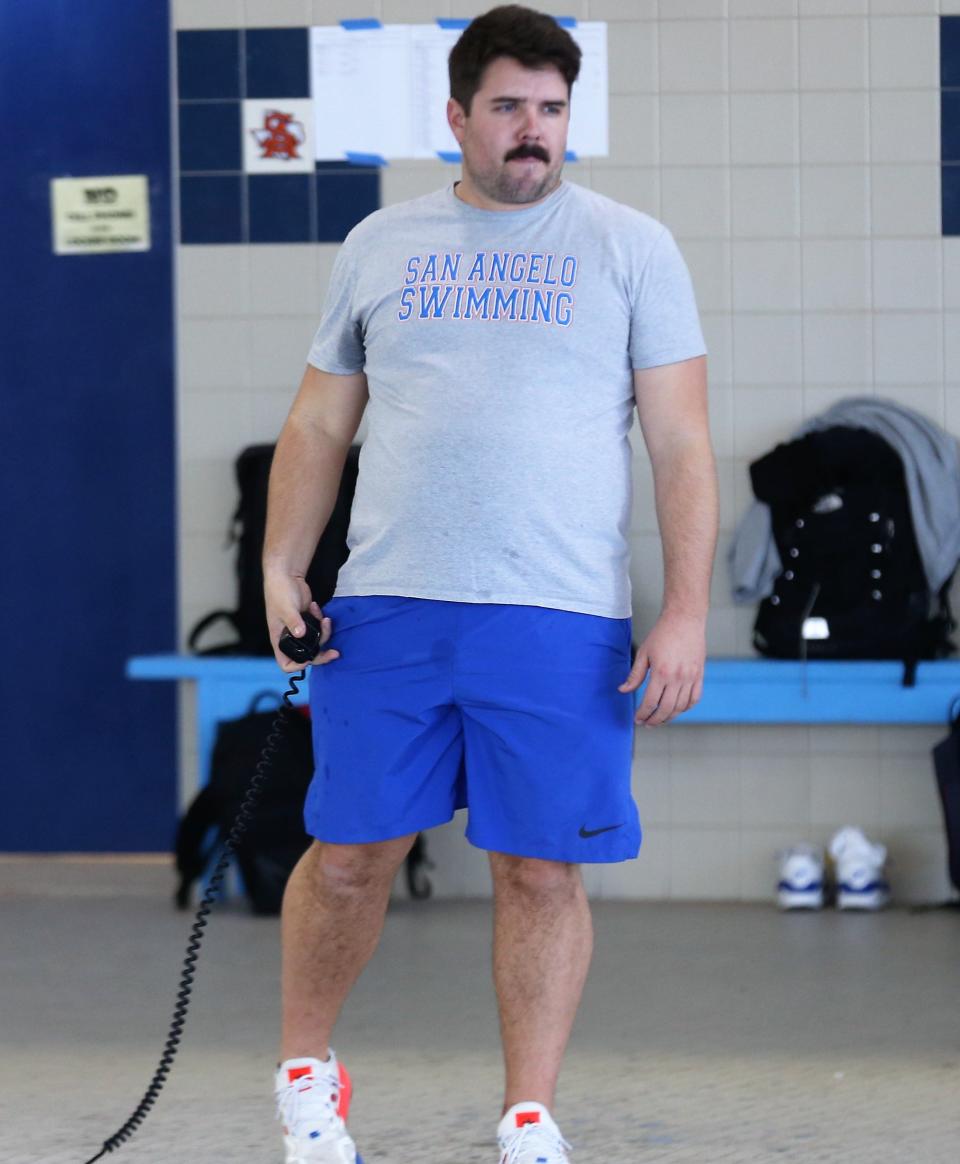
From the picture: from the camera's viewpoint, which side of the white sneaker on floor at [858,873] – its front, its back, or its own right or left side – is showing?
front

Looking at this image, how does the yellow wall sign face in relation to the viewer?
toward the camera

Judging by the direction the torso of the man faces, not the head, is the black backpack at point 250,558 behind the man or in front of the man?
behind

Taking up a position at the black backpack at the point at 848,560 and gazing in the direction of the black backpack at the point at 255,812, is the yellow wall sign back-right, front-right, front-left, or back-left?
front-right

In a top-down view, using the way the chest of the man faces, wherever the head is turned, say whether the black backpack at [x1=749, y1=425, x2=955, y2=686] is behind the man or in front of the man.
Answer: behind

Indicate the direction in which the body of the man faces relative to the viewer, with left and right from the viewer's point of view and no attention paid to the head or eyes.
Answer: facing the viewer

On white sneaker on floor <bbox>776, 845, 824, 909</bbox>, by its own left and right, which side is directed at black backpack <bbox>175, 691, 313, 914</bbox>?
right
